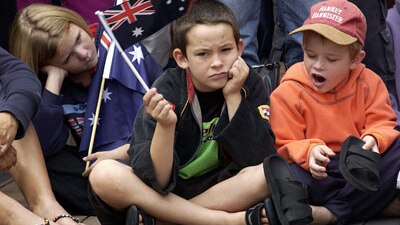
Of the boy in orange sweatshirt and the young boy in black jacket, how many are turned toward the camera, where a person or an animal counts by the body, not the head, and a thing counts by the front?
2

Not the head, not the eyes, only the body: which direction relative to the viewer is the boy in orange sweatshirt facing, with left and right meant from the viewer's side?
facing the viewer

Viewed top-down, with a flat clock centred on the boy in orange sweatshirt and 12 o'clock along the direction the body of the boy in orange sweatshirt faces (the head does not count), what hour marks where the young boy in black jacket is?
The young boy in black jacket is roughly at 2 o'clock from the boy in orange sweatshirt.

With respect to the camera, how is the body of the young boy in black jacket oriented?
toward the camera

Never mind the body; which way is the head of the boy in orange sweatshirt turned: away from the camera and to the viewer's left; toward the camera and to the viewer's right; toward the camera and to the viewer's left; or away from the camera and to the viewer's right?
toward the camera and to the viewer's left

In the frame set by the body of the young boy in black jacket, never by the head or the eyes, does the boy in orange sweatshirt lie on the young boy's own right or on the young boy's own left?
on the young boy's own left

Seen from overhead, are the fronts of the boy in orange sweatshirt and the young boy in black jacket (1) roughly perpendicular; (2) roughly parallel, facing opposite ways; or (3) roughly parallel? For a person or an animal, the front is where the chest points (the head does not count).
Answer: roughly parallel
